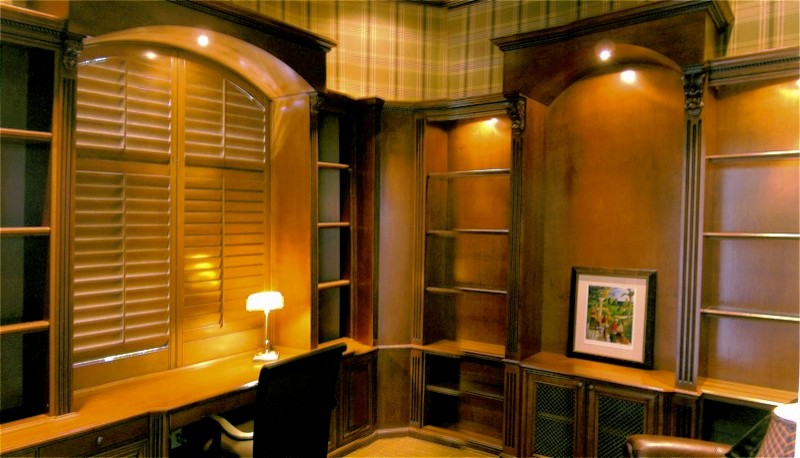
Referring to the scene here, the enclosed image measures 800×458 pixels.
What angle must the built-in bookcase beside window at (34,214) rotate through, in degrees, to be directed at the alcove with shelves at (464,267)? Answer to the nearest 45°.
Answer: approximately 45° to its left

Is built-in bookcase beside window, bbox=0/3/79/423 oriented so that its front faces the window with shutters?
no

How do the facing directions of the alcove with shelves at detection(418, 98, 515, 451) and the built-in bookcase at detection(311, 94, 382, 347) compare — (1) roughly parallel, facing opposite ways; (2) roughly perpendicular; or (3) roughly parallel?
roughly perpendicular

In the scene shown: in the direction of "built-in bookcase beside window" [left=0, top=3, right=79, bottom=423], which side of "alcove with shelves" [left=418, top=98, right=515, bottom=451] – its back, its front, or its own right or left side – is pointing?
front

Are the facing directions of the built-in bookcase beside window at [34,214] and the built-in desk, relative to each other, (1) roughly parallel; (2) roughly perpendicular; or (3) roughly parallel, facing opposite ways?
roughly parallel

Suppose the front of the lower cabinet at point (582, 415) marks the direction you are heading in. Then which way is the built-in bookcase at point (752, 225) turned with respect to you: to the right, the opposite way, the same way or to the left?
the same way

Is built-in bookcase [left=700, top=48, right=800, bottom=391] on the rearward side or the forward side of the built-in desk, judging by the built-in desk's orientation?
on the forward side

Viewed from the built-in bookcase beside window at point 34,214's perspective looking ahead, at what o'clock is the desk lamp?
The desk lamp is roughly at 10 o'clock from the built-in bookcase beside window.

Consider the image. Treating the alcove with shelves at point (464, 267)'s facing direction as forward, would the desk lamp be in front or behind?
in front

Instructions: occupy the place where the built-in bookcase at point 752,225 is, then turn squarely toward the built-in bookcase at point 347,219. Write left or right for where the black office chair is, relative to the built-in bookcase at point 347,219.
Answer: left

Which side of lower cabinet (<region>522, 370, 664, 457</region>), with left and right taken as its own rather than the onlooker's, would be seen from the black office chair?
front

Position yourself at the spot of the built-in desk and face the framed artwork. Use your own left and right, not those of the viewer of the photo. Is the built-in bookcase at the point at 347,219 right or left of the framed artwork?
left

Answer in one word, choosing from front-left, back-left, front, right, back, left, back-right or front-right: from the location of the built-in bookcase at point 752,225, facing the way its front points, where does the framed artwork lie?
front-right

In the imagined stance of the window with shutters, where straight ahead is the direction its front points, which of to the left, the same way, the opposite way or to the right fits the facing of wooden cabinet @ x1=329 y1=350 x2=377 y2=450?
the same way

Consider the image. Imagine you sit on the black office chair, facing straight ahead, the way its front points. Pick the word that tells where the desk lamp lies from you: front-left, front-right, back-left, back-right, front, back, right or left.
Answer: front-right

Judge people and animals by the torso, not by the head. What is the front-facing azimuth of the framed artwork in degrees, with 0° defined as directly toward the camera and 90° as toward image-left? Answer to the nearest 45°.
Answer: approximately 45°

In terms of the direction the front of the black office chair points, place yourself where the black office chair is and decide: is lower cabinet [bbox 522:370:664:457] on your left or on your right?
on your right
